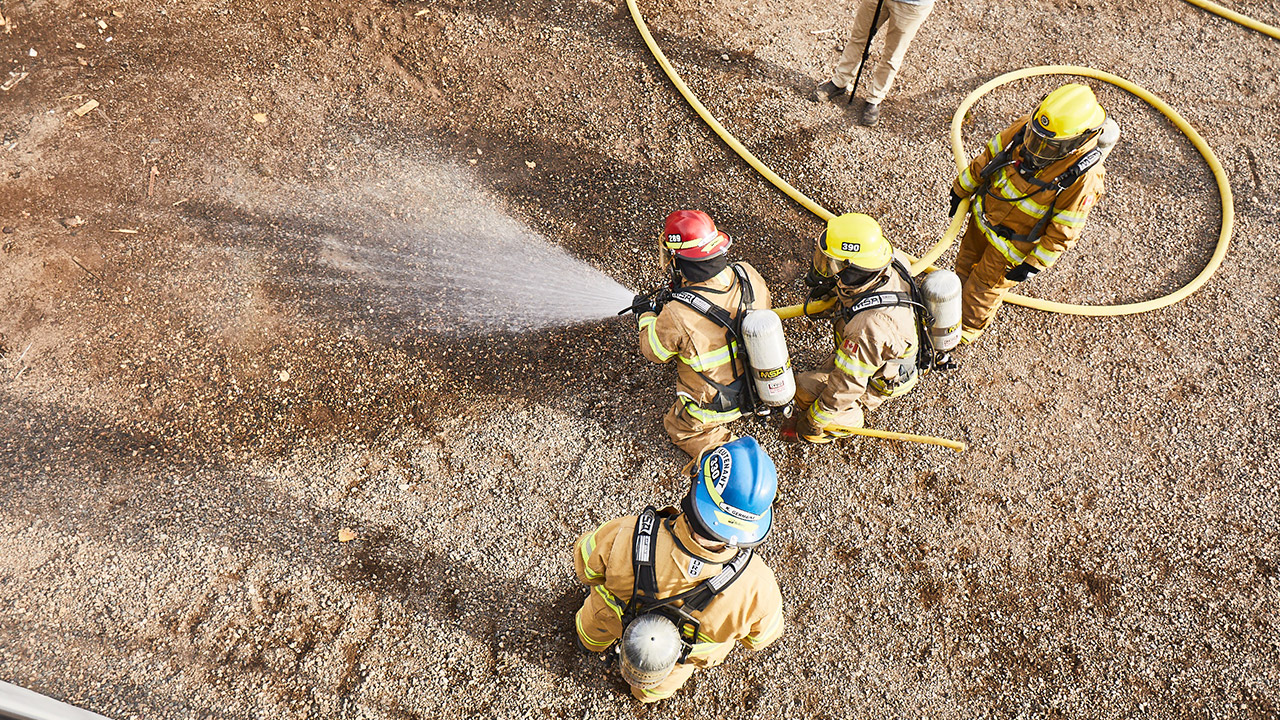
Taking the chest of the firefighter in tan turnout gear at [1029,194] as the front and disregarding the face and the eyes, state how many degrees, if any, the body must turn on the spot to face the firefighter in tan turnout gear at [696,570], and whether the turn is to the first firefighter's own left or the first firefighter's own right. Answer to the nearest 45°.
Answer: approximately 45° to the first firefighter's own left

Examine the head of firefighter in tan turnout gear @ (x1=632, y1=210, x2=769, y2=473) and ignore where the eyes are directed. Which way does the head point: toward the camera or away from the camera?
away from the camera

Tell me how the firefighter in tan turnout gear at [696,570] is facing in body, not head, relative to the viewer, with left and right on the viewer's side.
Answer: facing away from the viewer and to the right of the viewer

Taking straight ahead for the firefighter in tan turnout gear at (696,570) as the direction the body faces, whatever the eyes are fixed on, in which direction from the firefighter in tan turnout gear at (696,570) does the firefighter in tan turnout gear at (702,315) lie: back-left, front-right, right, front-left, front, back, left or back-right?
front-left

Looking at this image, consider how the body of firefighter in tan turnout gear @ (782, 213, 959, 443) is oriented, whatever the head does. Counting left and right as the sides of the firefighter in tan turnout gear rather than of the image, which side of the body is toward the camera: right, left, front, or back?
left

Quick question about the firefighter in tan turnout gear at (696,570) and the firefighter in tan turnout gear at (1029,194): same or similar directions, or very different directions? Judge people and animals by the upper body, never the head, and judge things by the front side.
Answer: very different directions

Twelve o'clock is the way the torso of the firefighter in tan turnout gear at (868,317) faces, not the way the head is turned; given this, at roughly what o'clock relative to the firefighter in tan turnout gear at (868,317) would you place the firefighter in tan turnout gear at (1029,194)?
the firefighter in tan turnout gear at (1029,194) is roughly at 4 o'clock from the firefighter in tan turnout gear at (868,317).

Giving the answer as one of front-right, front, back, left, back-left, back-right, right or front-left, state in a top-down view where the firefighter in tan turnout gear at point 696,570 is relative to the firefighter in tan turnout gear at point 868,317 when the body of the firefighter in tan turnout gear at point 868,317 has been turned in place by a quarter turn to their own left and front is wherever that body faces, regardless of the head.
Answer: front

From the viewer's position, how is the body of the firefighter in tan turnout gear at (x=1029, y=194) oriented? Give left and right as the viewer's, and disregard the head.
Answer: facing the viewer and to the left of the viewer

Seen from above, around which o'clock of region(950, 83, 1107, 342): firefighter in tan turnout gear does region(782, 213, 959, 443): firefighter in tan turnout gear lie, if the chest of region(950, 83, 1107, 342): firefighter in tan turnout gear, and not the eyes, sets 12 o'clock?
region(782, 213, 959, 443): firefighter in tan turnout gear is roughly at 11 o'clock from region(950, 83, 1107, 342): firefighter in tan turnout gear.

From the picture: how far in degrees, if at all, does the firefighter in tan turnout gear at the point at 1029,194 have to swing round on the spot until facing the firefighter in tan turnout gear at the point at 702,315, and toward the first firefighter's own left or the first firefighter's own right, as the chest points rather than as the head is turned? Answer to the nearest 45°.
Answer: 0° — they already face them
